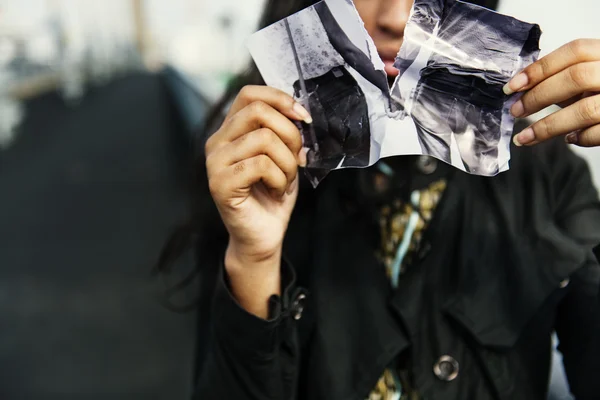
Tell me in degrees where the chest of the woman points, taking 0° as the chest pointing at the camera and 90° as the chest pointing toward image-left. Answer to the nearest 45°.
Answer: approximately 0°
